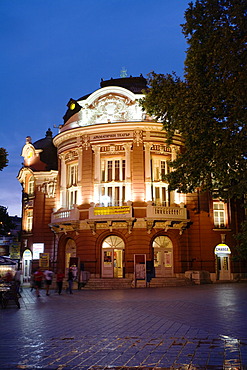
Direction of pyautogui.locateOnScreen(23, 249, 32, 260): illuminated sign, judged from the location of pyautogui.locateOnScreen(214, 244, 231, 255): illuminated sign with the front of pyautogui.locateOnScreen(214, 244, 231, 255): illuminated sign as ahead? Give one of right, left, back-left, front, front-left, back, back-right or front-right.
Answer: right

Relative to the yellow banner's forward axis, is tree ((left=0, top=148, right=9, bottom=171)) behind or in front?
in front

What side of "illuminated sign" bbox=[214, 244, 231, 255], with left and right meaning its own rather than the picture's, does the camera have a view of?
front

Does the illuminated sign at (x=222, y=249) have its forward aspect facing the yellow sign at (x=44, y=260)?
no

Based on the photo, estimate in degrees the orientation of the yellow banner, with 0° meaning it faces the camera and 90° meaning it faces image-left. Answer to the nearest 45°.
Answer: approximately 0°

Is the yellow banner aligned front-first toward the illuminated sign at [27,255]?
no

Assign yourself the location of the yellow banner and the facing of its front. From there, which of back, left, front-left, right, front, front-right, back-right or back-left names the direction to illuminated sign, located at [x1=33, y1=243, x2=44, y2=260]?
back-right

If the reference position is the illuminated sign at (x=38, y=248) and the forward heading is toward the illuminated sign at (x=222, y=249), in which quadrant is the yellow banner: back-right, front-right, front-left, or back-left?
front-right

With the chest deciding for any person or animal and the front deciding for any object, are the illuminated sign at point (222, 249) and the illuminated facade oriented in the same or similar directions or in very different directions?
same or similar directions

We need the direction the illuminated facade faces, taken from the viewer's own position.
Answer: facing the viewer

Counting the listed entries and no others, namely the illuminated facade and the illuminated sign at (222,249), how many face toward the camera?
2

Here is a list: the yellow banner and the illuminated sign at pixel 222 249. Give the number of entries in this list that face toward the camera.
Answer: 2

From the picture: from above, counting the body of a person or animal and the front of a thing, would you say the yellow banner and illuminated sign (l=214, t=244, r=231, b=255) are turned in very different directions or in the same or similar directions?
same or similar directions

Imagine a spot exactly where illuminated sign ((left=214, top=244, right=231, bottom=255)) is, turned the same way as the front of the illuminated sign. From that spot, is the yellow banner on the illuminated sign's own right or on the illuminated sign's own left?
on the illuminated sign's own right

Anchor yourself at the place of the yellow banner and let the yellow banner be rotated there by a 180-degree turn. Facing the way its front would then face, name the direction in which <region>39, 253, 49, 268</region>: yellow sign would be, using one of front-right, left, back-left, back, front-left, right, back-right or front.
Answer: front-left
